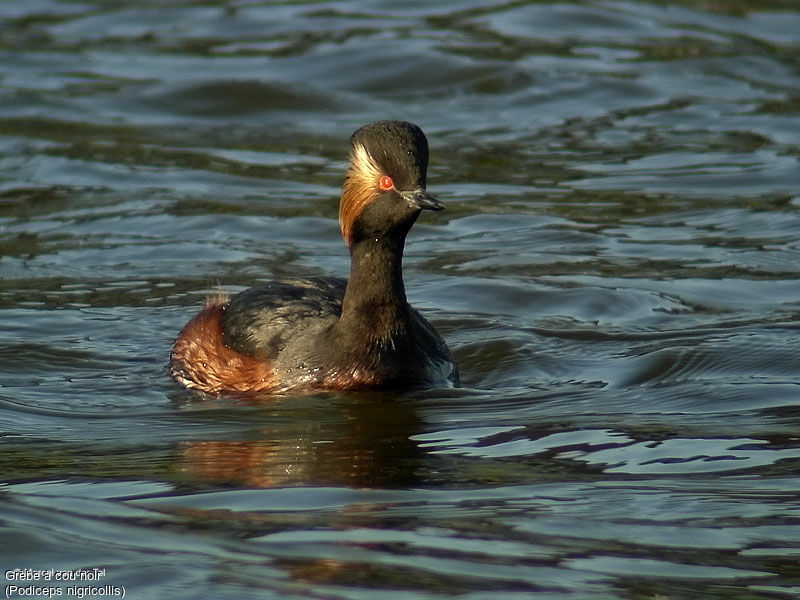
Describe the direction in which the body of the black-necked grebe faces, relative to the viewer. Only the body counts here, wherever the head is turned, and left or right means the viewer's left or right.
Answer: facing the viewer and to the right of the viewer
